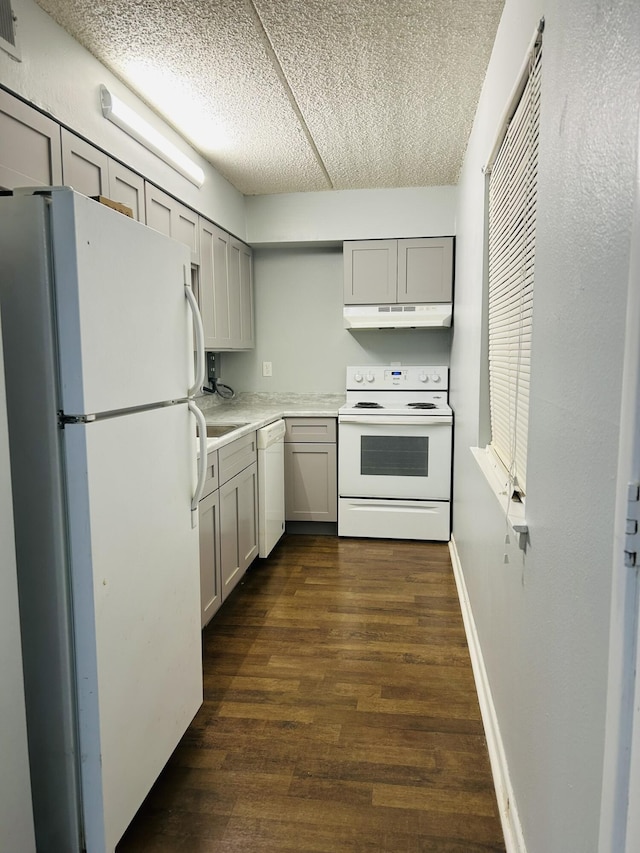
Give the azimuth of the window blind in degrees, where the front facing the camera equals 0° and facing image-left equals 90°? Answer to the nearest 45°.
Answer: approximately 90°

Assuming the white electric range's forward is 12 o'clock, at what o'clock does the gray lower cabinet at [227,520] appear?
The gray lower cabinet is roughly at 1 o'clock from the white electric range.

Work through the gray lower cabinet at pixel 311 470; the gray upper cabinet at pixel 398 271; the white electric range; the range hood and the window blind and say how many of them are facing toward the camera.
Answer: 4

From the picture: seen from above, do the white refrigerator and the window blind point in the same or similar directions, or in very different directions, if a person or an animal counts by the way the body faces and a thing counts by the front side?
very different directions

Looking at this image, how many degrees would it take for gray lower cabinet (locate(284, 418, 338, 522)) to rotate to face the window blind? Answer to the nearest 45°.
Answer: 0° — it already faces it

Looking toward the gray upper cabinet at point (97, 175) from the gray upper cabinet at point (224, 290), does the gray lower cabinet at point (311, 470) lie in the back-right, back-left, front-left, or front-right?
back-left

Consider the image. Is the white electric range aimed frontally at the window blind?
yes

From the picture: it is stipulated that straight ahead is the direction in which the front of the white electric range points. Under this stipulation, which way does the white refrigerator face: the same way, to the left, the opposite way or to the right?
to the left

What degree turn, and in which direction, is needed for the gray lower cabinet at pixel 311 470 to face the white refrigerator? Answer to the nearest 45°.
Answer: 0° — it already faces it

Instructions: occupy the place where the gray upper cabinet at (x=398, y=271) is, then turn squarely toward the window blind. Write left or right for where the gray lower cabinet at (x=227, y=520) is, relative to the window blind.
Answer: right

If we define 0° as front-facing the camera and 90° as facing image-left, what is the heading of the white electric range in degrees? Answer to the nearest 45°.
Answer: approximately 0°

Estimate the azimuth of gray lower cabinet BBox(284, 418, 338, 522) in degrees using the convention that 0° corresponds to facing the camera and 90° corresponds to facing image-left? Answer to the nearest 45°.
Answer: approximately 0°

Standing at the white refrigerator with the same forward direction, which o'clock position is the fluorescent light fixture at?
The fluorescent light fixture is roughly at 8 o'clock from the white refrigerator.
